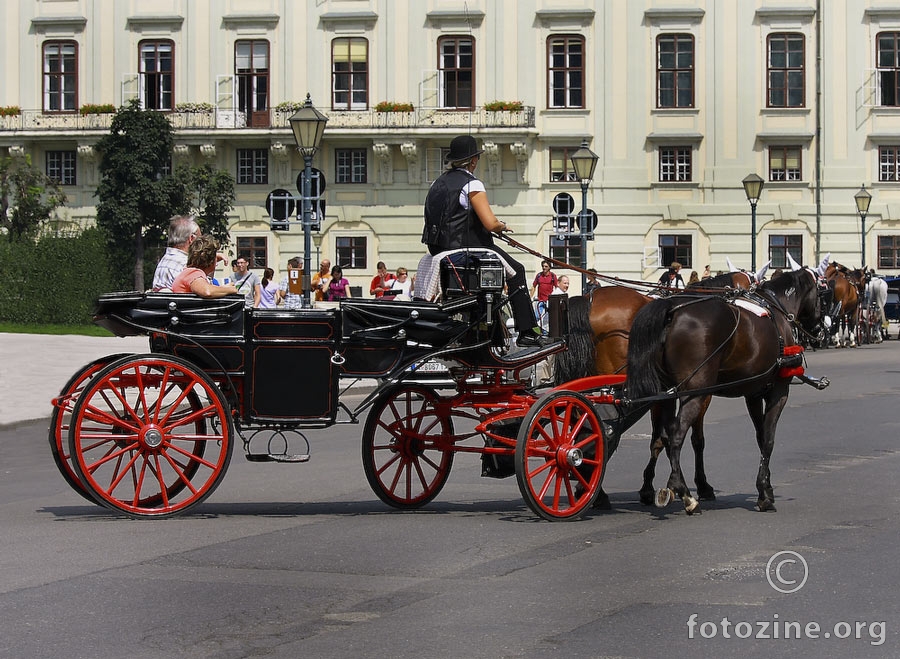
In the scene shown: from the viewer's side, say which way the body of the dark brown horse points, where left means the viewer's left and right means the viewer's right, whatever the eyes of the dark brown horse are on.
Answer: facing away from the viewer and to the right of the viewer

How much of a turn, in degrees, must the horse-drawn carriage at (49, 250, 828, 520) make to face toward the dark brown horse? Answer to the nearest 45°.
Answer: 0° — it already faces it

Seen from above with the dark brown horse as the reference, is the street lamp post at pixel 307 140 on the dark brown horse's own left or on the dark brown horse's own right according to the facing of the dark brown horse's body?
on the dark brown horse's own left

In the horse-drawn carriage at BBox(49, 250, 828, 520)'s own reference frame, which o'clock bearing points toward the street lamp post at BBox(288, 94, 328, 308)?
The street lamp post is roughly at 9 o'clock from the horse-drawn carriage.

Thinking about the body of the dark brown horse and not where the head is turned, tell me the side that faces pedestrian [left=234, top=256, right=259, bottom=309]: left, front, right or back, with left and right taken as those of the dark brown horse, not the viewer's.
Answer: left

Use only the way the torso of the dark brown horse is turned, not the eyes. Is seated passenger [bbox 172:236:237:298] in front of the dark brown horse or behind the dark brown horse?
behind

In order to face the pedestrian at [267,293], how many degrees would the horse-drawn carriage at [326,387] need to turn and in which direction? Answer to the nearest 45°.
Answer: approximately 90° to its left

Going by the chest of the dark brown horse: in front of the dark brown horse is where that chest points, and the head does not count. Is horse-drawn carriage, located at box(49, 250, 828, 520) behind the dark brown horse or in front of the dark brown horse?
behind

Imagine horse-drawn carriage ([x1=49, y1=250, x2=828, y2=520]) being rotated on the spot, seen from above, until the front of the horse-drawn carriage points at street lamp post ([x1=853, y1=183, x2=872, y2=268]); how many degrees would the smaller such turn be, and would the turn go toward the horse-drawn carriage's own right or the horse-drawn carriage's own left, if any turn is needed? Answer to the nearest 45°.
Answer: approximately 90° to the horse-drawn carriage's own left

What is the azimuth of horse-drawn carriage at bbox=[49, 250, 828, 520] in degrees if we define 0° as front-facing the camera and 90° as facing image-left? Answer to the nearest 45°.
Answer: approximately 270°
